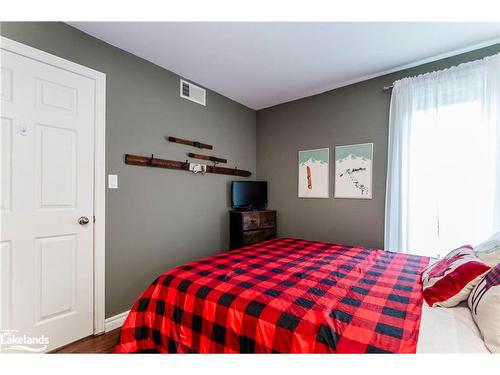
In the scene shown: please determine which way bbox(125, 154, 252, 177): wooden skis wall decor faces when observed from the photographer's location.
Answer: facing the viewer and to the right of the viewer

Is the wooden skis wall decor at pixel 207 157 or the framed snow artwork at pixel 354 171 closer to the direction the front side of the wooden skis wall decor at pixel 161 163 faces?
the framed snow artwork

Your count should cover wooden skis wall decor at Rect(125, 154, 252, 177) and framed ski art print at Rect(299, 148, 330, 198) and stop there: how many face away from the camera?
0

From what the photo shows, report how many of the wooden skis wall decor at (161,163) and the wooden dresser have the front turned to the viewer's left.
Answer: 0

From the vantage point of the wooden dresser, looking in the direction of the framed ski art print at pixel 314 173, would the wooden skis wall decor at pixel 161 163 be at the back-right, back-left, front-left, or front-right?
back-right

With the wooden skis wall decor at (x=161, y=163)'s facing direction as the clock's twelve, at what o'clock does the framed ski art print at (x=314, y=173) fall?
The framed ski art print is roughly at 10 o'clock from the wooden skis wall decor.

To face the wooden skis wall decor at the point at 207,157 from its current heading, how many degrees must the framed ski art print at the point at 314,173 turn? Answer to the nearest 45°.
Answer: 0° — it already faces it

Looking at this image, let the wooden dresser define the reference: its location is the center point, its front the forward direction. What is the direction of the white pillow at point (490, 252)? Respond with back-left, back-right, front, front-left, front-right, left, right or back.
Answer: front

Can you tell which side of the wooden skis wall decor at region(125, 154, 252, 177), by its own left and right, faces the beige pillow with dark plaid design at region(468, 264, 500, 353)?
front

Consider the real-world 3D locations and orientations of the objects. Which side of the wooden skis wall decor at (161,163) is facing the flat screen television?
left

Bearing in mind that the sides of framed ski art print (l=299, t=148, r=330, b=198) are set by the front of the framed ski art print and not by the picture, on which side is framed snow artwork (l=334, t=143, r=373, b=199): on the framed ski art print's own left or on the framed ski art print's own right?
on the framed ski art print's own left

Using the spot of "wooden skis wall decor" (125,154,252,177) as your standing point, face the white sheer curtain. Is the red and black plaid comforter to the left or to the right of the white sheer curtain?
right
